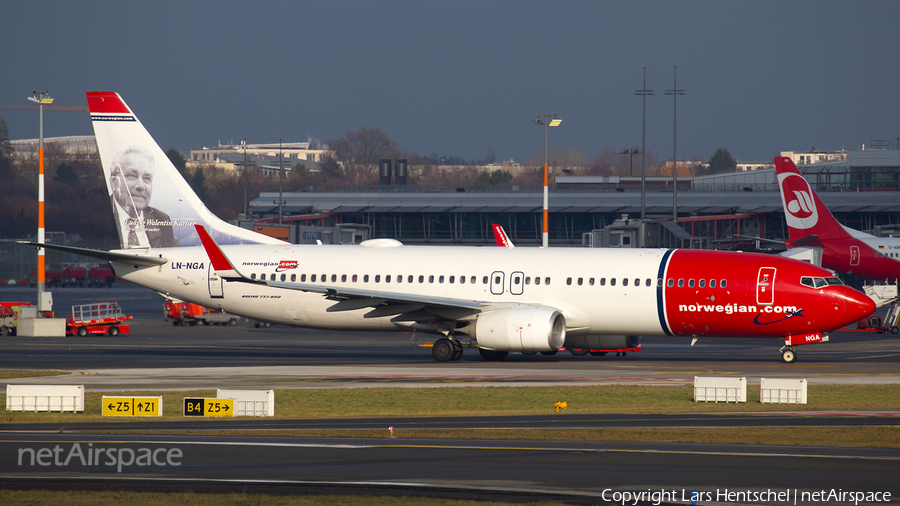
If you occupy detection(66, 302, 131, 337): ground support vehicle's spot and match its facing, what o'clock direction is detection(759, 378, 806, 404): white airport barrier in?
The white airport barrier is roughly at 2 o'clock from the ground support vehicle.

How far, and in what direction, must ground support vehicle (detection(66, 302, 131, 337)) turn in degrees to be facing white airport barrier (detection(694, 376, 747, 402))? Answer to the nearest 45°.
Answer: approximately 45° to its right

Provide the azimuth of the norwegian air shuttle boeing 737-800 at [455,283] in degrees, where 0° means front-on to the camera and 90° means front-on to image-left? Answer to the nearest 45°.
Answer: approximately 270°

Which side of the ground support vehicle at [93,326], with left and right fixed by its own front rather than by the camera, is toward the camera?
right

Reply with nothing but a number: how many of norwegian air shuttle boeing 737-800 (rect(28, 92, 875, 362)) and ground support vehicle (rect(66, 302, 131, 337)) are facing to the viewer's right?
2

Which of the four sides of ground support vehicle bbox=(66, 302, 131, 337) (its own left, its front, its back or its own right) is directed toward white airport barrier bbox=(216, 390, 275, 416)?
right
